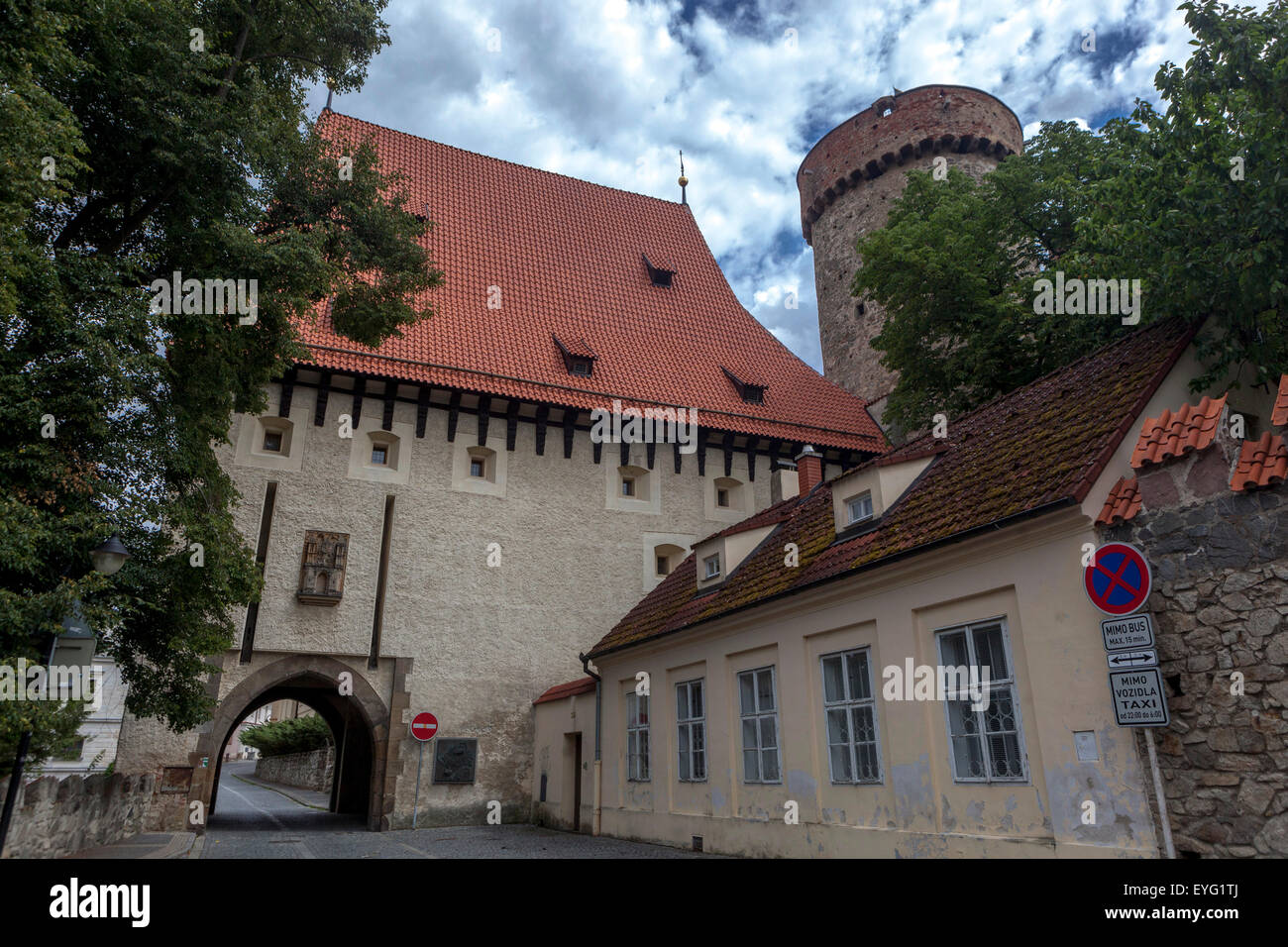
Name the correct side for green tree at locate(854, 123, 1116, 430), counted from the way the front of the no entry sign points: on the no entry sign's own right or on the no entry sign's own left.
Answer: on the no entry sign's own left

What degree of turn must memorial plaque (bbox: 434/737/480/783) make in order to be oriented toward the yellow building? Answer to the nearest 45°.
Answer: approximately 45° to its left

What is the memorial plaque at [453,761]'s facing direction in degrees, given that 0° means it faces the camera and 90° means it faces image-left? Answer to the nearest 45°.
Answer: approximately 0°

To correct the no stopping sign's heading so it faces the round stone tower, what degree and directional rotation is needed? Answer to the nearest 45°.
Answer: approximately 180°

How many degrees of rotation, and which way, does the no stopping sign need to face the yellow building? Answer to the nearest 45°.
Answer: approximately 135° to its right

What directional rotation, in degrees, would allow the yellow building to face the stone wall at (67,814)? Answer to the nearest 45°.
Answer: approximately 45° to its right

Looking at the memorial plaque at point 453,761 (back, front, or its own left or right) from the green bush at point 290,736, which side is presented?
back

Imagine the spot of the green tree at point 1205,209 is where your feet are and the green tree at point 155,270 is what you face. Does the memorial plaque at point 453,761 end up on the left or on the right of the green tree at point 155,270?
right

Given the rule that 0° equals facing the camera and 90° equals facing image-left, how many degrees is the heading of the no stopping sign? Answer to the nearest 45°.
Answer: approximately 0°

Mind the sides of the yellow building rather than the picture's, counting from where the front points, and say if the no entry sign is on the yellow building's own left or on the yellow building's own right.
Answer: on the yellow building's own right

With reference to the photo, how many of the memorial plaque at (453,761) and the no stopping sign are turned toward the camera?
2
